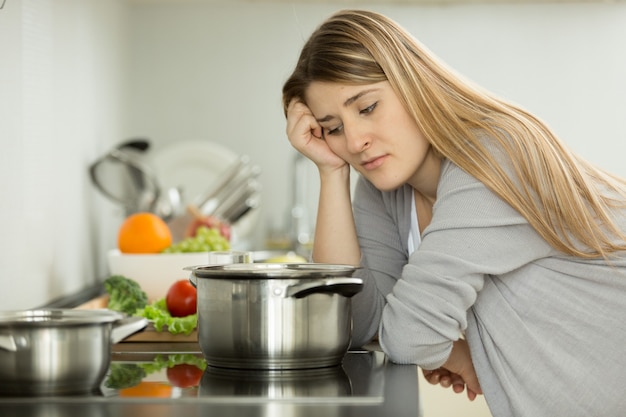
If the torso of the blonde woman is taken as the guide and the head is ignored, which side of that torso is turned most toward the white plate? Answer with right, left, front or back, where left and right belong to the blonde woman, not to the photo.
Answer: right

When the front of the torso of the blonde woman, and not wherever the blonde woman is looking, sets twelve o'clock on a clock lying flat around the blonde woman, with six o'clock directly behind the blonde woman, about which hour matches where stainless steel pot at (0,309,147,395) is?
The stainless steel pot is roughly at 12 o'clock from the blonde woman.

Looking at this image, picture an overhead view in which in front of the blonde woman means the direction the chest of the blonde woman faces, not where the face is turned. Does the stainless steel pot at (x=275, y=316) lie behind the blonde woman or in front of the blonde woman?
in front

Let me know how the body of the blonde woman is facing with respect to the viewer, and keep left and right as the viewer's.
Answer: facing the viewer and to the left of the viewer

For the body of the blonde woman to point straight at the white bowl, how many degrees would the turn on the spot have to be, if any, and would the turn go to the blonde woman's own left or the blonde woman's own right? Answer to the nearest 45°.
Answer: approximately 90° to the blonde woman's own right

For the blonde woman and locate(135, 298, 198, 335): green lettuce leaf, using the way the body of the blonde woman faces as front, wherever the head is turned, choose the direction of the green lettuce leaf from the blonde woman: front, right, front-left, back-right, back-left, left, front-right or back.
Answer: front-right

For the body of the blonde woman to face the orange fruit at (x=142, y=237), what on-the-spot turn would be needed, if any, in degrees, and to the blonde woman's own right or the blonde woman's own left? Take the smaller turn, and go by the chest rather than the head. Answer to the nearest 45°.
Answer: approximately 90° to the blonde woman's own right
